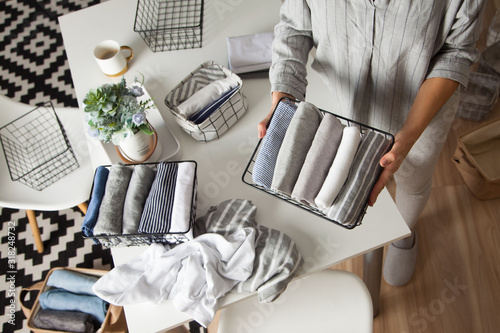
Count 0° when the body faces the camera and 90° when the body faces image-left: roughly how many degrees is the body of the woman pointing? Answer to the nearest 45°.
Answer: approximately 0°

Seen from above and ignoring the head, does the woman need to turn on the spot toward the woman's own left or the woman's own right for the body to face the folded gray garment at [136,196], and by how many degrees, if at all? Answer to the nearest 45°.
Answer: approximately 45° to the woman's own right

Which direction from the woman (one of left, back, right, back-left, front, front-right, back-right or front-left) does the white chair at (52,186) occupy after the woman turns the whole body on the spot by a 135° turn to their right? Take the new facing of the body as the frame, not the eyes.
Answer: front-left

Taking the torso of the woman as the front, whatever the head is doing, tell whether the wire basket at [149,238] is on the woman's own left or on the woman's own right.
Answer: on the woman's own right

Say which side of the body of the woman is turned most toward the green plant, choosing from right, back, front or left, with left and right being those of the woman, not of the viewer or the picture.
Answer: right

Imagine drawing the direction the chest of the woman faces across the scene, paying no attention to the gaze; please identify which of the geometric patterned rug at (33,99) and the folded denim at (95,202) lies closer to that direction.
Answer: the folded denim

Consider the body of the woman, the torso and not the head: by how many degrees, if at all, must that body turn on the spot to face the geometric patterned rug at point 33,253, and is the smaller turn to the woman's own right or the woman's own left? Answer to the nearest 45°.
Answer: approximately 90° to the woman's own right
